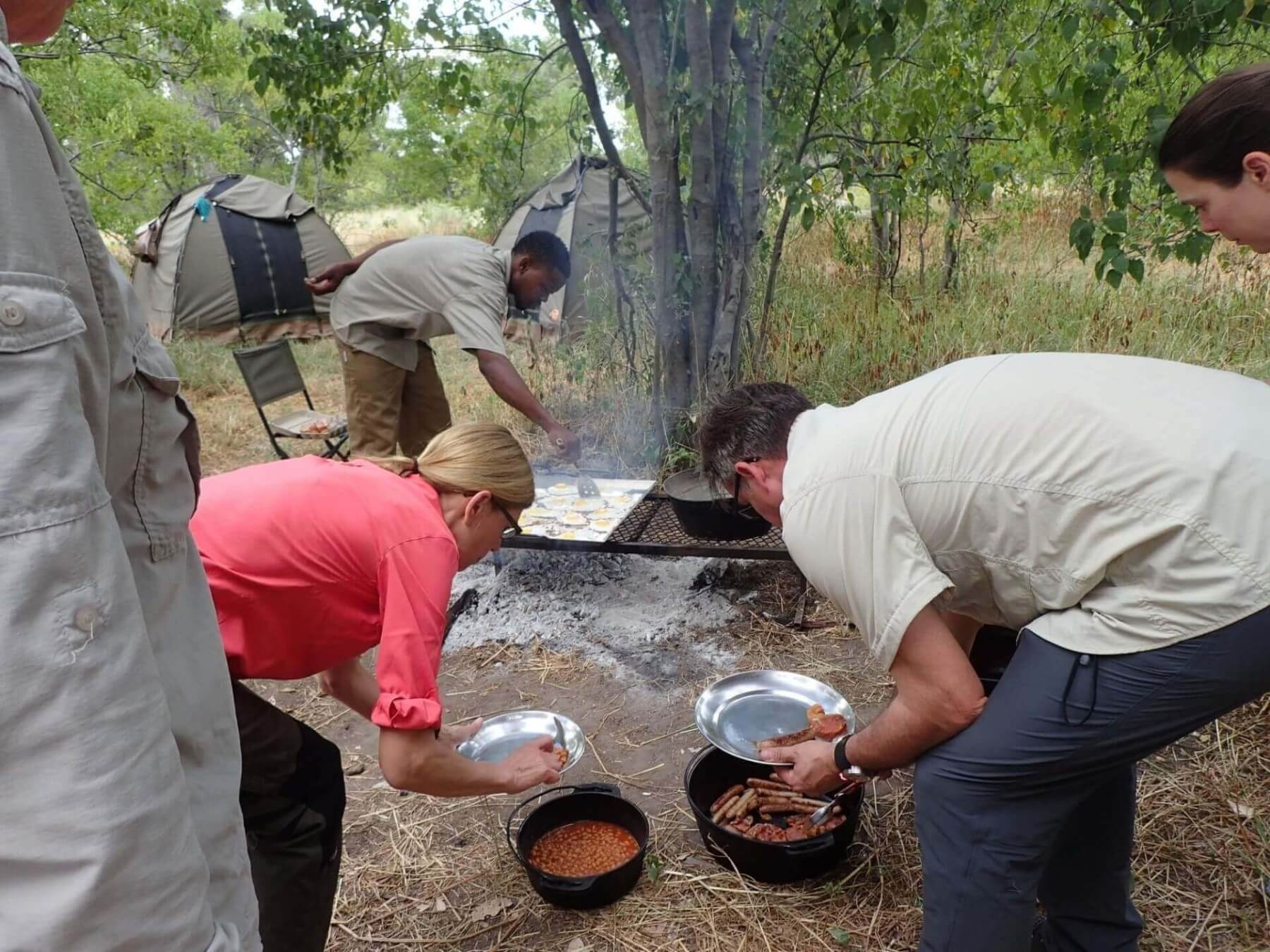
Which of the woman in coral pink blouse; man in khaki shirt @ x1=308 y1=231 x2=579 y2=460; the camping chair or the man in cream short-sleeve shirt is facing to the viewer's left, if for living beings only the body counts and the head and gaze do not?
the man in cream short-sleeve shirt

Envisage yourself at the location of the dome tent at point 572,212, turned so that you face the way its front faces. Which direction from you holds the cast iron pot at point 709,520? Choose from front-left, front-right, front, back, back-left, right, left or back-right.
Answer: front-left

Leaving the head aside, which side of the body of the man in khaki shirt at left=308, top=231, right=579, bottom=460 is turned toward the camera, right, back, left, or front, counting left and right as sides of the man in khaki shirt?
right

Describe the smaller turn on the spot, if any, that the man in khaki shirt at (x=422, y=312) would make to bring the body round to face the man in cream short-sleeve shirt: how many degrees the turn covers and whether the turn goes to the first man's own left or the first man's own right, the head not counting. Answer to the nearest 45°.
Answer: approximately 90° to the first man's own right

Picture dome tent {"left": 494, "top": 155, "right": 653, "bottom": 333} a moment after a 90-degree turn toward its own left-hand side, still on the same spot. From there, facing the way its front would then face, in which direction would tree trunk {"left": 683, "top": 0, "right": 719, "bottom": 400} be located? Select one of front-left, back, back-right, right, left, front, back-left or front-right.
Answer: front-right

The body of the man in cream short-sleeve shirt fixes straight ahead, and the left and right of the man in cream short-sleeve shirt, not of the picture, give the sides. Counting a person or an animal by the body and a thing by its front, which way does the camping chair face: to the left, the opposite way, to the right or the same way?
the opposite way

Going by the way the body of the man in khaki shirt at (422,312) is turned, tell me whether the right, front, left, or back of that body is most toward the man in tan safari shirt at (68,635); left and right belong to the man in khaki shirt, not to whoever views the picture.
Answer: right

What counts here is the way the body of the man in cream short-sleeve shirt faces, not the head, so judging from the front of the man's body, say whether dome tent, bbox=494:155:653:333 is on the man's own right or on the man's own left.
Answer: on the man's own right

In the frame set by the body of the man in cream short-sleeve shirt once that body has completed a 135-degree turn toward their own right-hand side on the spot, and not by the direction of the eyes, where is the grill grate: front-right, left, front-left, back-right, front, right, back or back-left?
left

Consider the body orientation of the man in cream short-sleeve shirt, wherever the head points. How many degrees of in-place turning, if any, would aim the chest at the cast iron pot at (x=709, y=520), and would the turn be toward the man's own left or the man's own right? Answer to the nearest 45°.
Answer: approximately 45° to the man's own right

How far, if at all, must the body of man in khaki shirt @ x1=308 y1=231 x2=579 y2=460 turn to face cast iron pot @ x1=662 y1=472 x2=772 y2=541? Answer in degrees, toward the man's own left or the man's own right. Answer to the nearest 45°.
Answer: approximately 45° to the man's own right

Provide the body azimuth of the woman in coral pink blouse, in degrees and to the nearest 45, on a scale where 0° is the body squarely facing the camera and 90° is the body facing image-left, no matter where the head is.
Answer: approximately 270°

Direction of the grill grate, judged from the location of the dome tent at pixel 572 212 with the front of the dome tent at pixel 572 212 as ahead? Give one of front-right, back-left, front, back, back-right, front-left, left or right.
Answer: front-left

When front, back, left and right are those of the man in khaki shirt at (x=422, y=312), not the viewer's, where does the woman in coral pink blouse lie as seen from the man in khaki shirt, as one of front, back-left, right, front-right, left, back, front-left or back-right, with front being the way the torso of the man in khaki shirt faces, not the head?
right

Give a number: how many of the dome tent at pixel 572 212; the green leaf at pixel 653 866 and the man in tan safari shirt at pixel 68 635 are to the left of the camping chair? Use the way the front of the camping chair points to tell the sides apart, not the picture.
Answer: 1

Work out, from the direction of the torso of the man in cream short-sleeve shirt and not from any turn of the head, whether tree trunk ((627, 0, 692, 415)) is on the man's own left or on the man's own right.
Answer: on the man's own right

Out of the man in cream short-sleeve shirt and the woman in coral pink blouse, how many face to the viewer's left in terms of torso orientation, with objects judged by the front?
1

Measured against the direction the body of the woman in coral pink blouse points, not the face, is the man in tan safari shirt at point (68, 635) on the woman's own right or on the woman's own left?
on the woman's own right

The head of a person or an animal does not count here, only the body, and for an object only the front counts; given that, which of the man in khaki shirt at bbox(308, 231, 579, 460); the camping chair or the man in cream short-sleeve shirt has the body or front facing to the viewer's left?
the man in cream short-sleeve shirt

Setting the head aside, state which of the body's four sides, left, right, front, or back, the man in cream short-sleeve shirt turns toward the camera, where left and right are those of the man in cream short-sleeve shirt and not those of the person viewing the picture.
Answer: left

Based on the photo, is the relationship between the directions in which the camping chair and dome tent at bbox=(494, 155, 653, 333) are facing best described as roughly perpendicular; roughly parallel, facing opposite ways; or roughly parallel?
roughly perpendicular
